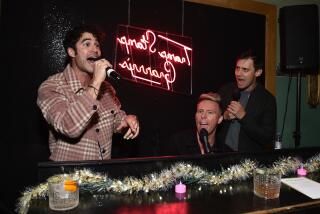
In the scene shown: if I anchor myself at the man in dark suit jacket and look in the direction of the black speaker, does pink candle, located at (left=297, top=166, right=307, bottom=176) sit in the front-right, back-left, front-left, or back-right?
back-right

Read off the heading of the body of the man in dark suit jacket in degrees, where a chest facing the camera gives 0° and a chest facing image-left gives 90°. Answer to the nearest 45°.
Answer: approximately 45°

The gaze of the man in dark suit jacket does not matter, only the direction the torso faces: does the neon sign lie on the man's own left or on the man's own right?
on the man's own right

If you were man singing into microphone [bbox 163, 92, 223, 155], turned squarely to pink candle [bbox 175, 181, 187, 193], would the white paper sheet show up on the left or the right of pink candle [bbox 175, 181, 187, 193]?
left

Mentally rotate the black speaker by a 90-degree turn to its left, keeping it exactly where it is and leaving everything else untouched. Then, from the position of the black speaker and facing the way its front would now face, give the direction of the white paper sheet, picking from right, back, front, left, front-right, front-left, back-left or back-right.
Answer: right

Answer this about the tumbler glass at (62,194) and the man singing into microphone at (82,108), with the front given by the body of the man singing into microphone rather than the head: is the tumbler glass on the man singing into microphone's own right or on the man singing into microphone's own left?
on the man singing into microphone's own right

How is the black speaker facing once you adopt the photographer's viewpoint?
facing the viewer

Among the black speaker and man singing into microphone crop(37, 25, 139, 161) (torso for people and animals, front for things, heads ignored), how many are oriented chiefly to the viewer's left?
0

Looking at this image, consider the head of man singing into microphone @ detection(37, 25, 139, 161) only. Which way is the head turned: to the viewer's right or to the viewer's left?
to the viewer's right

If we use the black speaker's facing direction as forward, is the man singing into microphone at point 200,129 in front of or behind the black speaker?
in front

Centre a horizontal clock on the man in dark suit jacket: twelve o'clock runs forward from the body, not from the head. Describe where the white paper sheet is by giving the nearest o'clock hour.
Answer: The white paper sheet is roughly at 10 o'clock from the man in dark suit jacket.

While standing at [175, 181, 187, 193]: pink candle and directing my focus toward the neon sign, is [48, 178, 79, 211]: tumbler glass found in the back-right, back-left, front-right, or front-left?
back-left

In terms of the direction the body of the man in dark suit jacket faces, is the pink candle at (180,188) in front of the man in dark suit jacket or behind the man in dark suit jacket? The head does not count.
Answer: in front

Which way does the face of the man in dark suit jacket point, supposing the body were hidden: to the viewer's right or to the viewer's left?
to the viewer's left

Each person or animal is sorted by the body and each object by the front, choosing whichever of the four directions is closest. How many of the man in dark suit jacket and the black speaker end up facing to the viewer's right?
0
